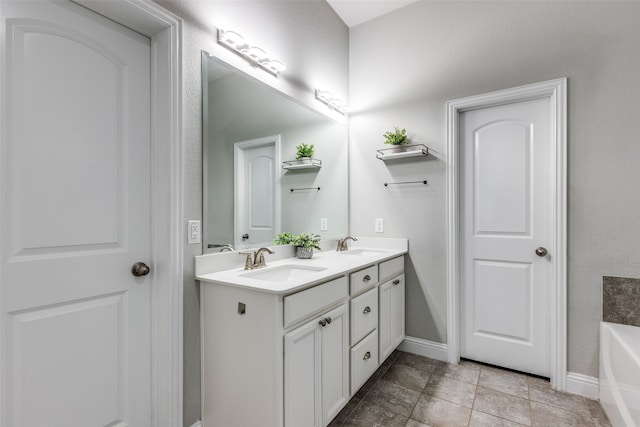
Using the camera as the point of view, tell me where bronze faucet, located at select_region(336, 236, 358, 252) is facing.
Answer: facing the viewer and to the right of the viewer

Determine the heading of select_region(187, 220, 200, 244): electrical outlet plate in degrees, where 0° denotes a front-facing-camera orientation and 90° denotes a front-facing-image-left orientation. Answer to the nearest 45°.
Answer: approximately 315°

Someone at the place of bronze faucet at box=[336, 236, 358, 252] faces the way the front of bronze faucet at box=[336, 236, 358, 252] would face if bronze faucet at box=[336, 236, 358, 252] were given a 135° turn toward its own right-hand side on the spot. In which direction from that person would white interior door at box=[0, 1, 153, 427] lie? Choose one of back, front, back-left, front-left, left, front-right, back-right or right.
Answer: front-left

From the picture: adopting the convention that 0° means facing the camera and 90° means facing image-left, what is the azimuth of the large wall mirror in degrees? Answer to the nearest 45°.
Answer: approximately 315°
